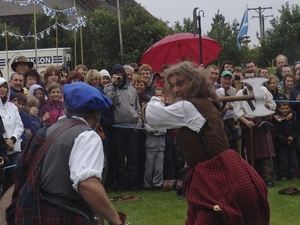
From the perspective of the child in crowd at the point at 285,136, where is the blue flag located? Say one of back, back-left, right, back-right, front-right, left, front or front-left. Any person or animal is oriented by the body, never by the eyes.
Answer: back

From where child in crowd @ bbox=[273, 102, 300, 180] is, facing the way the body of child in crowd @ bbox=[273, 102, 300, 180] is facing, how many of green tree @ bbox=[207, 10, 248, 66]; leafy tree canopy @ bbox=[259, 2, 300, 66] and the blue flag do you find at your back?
3

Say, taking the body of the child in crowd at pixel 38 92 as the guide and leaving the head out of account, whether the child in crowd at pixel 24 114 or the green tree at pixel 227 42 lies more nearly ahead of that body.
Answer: the child in crowd

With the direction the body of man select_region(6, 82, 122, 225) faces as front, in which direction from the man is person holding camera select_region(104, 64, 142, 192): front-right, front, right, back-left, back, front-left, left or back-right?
front-left

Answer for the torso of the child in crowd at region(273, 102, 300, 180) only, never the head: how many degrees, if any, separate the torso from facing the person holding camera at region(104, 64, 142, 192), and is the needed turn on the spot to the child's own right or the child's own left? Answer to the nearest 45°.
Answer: approximately 45° to the child's own right

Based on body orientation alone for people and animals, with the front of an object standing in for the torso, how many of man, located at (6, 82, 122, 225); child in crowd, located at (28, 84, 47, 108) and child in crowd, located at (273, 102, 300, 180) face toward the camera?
2

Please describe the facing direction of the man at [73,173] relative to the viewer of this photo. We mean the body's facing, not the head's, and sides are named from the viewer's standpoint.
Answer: facing away from the viewer and to the right of the viewer

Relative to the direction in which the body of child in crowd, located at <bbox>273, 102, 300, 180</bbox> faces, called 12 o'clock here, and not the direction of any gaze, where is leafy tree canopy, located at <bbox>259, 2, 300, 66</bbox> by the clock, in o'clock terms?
The leafy tree canopy is roughly at 6 o'clock from the child in crowd.

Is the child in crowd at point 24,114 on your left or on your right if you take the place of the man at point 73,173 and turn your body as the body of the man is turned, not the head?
on your left

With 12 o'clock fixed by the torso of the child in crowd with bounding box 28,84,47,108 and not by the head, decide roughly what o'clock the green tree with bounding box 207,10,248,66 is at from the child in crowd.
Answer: The green tree is roughly at 7 o'clock from the child in crowd.

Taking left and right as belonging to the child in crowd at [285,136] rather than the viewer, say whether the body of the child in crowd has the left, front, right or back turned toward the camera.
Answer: front

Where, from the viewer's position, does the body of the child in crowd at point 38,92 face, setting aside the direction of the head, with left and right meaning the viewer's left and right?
facing the viewer

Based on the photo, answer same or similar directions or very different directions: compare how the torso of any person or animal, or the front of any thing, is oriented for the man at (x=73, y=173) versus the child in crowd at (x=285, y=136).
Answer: very different directions

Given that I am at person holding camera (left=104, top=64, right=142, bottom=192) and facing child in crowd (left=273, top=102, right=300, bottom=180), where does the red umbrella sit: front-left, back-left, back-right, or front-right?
front-left
